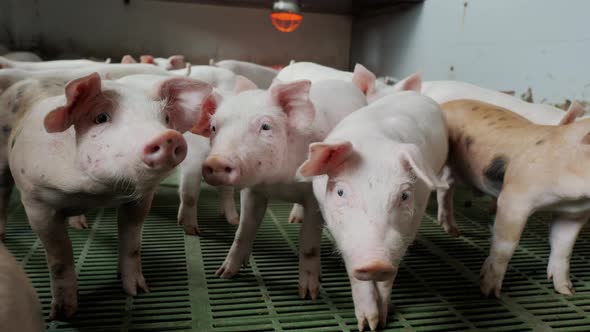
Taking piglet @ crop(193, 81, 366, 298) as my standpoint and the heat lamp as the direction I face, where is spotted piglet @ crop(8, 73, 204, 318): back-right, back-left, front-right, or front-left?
back-left

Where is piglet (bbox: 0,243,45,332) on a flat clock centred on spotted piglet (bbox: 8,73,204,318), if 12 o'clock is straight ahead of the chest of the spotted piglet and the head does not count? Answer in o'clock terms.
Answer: The piglet is roughly at 2 o'clock from the spotted piglet.

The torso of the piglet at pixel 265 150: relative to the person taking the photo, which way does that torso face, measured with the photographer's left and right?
facing the viewer and to the left of the viewer

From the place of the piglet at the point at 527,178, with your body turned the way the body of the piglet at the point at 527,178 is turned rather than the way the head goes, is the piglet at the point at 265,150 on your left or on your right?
on your right

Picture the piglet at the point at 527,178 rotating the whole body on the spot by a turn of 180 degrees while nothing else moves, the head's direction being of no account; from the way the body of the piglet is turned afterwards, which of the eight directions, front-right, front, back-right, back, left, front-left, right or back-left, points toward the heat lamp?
front

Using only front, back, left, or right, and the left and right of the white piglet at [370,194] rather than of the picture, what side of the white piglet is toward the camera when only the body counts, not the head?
front

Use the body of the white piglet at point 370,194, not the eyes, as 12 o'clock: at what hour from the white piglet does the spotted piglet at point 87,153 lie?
The spotted piglet is roughly at 3 o'clock from the white piglet.

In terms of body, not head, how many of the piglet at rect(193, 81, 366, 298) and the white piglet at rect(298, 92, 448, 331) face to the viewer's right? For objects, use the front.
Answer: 0

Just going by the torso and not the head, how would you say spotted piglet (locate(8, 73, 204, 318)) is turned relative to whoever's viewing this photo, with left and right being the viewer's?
facing the viewer and to the right of the viewer
